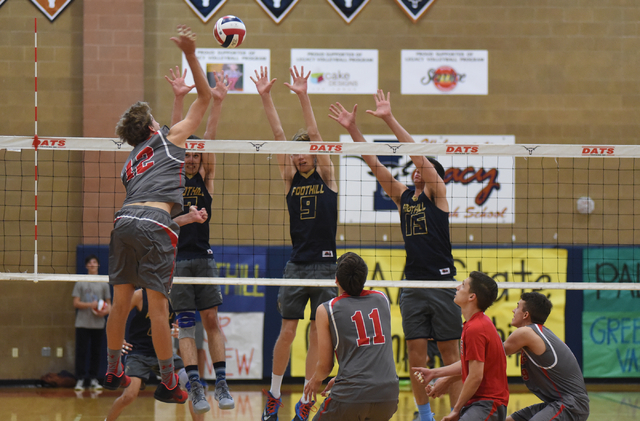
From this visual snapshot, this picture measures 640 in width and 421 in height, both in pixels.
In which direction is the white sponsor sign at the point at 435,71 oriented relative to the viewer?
toward the camera

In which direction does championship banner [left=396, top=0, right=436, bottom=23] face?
toward the camera

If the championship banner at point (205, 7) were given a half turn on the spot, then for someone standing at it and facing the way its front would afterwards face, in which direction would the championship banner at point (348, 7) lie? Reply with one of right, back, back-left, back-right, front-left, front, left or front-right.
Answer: right

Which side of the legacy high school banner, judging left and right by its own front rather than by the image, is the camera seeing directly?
front

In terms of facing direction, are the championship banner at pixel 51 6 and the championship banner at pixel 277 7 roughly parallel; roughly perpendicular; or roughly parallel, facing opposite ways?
roughly parallel

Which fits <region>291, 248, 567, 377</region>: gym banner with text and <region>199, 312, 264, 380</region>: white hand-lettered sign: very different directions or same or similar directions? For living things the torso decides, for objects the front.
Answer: same or similar directions

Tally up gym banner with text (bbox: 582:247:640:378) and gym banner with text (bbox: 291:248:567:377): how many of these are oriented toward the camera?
2

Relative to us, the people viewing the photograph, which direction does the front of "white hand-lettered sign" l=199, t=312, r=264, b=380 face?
facing the viewer

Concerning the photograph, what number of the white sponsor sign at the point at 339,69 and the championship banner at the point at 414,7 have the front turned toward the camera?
2
